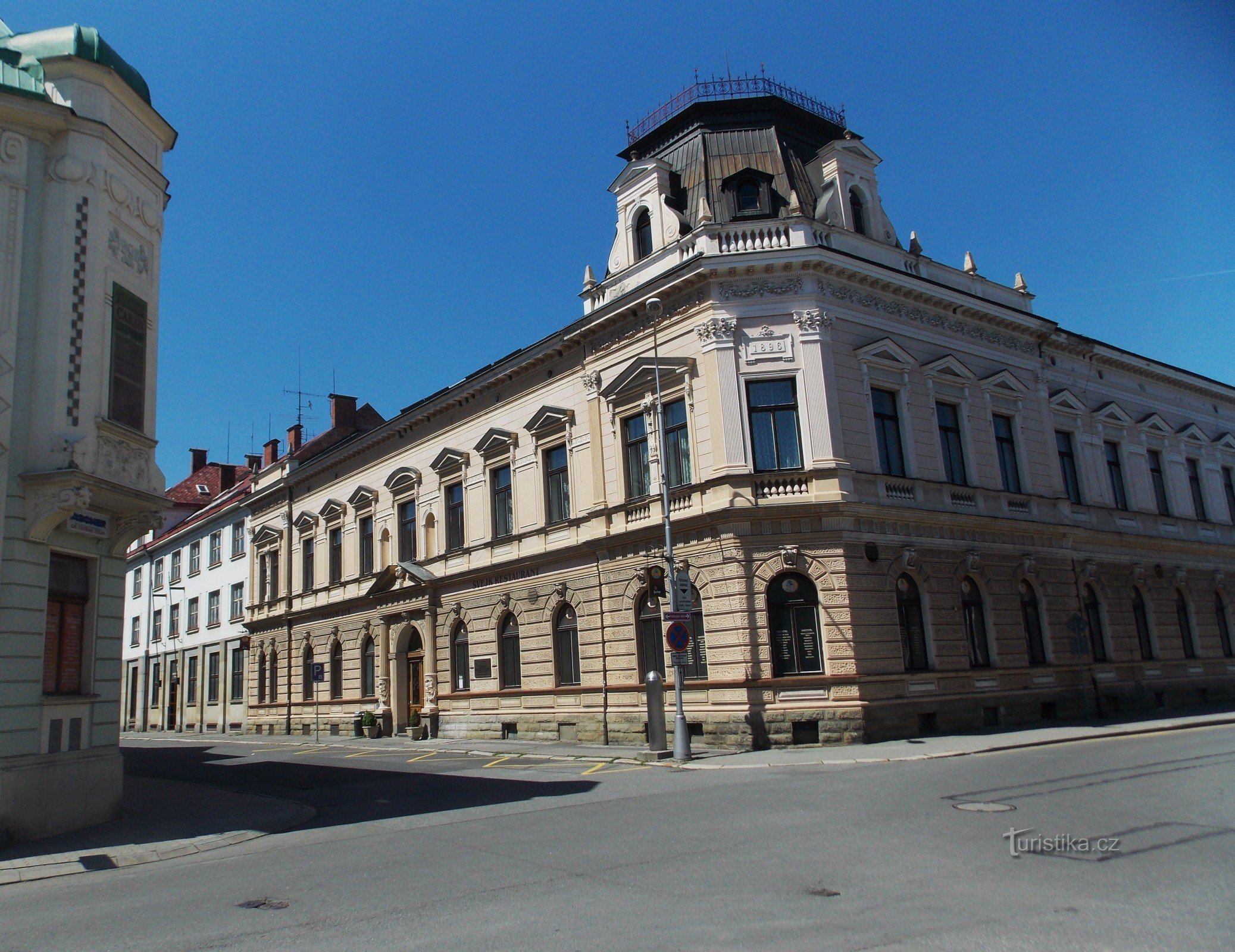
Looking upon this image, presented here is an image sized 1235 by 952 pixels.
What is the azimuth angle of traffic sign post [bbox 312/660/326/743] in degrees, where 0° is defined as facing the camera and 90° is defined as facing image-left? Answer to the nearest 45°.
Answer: approximately 0°

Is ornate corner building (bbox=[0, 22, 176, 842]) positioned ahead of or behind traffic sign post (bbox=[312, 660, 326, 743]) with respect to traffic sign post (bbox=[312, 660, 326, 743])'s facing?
ahead

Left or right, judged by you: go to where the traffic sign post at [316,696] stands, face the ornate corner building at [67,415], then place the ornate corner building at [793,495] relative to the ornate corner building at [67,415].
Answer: left

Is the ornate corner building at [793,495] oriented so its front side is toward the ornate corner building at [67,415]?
yes

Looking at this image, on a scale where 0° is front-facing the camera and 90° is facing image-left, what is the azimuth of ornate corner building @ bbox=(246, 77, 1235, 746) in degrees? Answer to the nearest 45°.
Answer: approximately 45°

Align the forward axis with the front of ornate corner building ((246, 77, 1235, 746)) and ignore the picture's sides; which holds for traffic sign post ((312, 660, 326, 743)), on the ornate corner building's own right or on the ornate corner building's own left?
on the ornate corner building's own right

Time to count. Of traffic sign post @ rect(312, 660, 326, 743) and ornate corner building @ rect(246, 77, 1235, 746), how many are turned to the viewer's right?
0
